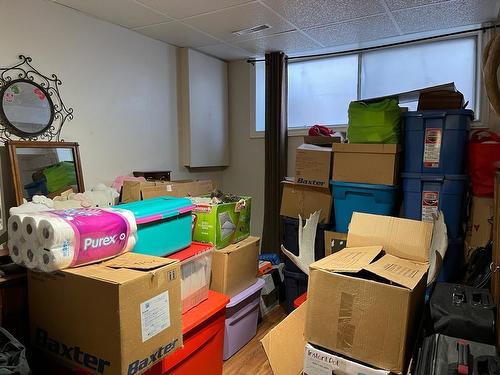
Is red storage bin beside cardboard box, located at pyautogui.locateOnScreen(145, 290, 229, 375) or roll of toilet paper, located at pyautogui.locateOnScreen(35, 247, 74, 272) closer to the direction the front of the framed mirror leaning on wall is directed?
the red storage bin beside cardboard box

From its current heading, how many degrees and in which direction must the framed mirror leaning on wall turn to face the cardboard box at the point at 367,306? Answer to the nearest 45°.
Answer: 0° — it already faces it

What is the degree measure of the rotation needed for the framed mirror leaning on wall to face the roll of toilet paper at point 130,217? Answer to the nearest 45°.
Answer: approximately 45° to its right

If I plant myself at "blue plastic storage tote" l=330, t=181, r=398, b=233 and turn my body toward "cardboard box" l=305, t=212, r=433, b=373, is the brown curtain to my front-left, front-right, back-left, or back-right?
back-right

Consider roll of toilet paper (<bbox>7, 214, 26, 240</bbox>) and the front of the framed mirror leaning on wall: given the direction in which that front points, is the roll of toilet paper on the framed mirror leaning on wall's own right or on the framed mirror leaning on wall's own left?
on the framed mirror leaning on wall's own right

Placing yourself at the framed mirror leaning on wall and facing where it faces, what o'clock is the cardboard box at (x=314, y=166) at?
The cardboard box is roughly at 11 o'clock from the framed mirror leaning on wall.

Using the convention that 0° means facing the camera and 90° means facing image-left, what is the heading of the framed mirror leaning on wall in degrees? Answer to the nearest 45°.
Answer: approximately 315°
